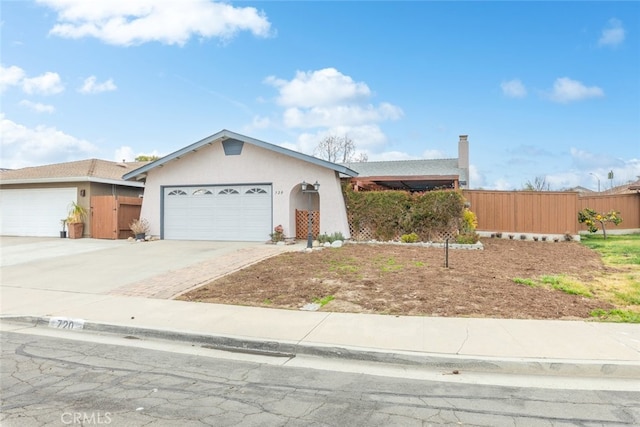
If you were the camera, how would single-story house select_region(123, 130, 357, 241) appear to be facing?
facing the viewer

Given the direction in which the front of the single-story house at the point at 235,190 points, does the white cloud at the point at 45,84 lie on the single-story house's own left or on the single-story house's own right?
on the single-story house's own right

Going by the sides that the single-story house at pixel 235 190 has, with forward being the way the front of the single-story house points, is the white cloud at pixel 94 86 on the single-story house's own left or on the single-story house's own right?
on the single-story house's own right

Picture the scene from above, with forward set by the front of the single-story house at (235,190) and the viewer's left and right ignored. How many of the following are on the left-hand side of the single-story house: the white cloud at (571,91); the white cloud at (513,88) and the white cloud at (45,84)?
2

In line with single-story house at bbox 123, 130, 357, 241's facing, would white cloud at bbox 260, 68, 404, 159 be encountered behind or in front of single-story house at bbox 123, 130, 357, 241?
behind

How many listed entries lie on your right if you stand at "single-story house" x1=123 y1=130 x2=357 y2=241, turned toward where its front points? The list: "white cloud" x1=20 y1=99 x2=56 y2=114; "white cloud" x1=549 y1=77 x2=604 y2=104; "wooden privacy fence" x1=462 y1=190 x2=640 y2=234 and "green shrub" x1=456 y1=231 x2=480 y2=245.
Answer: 1

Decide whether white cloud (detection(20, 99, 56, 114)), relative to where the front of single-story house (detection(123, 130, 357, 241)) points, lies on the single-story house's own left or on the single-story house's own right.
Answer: on the single-story house's own right

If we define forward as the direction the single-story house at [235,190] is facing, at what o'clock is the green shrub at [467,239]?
The green shrub is roughly at 10 o'clock from the single-story house.

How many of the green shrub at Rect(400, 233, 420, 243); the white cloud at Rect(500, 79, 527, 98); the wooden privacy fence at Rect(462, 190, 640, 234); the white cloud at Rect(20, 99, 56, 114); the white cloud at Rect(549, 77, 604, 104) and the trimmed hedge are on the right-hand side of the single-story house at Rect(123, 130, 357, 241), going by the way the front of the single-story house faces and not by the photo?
1

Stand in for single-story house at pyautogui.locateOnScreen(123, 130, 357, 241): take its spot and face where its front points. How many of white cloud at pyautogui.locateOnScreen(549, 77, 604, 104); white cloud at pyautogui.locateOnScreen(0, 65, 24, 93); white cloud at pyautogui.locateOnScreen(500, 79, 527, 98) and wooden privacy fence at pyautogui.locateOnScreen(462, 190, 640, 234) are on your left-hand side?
3

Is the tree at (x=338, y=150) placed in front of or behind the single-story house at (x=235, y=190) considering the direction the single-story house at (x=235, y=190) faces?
behind

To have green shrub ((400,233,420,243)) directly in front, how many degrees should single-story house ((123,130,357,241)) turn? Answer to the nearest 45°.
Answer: approximately 45° to its left

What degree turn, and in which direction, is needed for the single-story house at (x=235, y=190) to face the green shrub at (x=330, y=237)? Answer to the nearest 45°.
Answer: approximately 45° to its left
